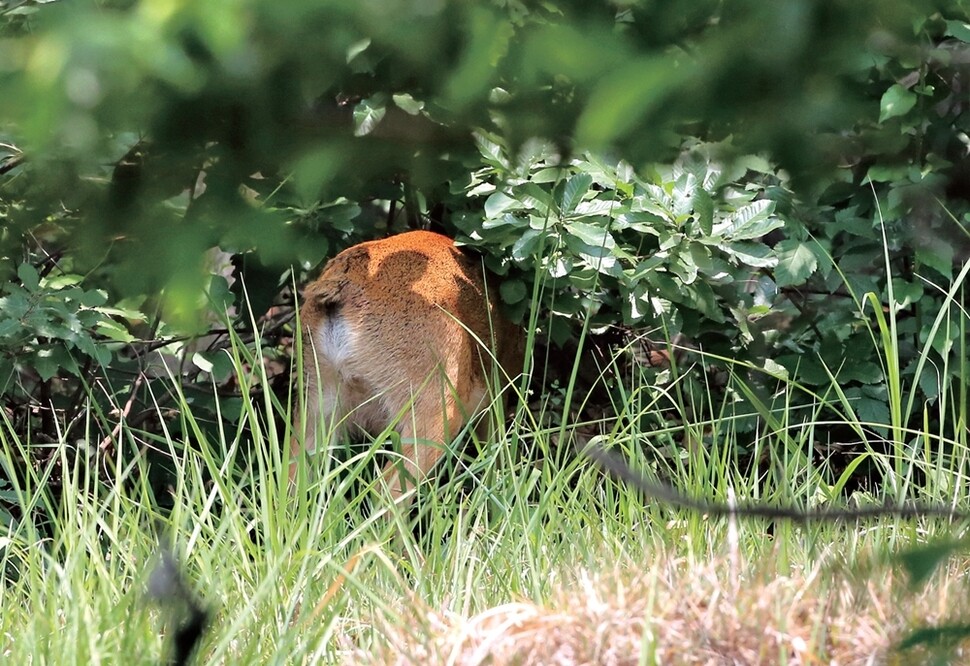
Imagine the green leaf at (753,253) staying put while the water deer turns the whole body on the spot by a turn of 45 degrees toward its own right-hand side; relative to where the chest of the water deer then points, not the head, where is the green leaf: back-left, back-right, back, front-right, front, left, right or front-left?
front

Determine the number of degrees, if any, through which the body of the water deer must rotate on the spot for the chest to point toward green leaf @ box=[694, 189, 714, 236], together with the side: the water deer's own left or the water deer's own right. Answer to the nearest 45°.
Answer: approximately 45° to the water deer's own right

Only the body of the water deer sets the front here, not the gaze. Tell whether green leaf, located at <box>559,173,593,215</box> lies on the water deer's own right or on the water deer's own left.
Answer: on the water deer's own right

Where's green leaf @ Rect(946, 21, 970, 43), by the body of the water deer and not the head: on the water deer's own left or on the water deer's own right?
on the water deer's own right

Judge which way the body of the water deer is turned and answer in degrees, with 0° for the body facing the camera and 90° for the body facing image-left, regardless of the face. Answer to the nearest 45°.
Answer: approximately 225°

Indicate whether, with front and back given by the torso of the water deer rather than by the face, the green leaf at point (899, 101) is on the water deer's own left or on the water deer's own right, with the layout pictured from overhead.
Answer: on the water deer's own right

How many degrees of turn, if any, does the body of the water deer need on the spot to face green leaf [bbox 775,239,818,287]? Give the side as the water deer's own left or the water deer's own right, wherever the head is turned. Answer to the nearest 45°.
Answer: approximately 45° to the water deer's own right
